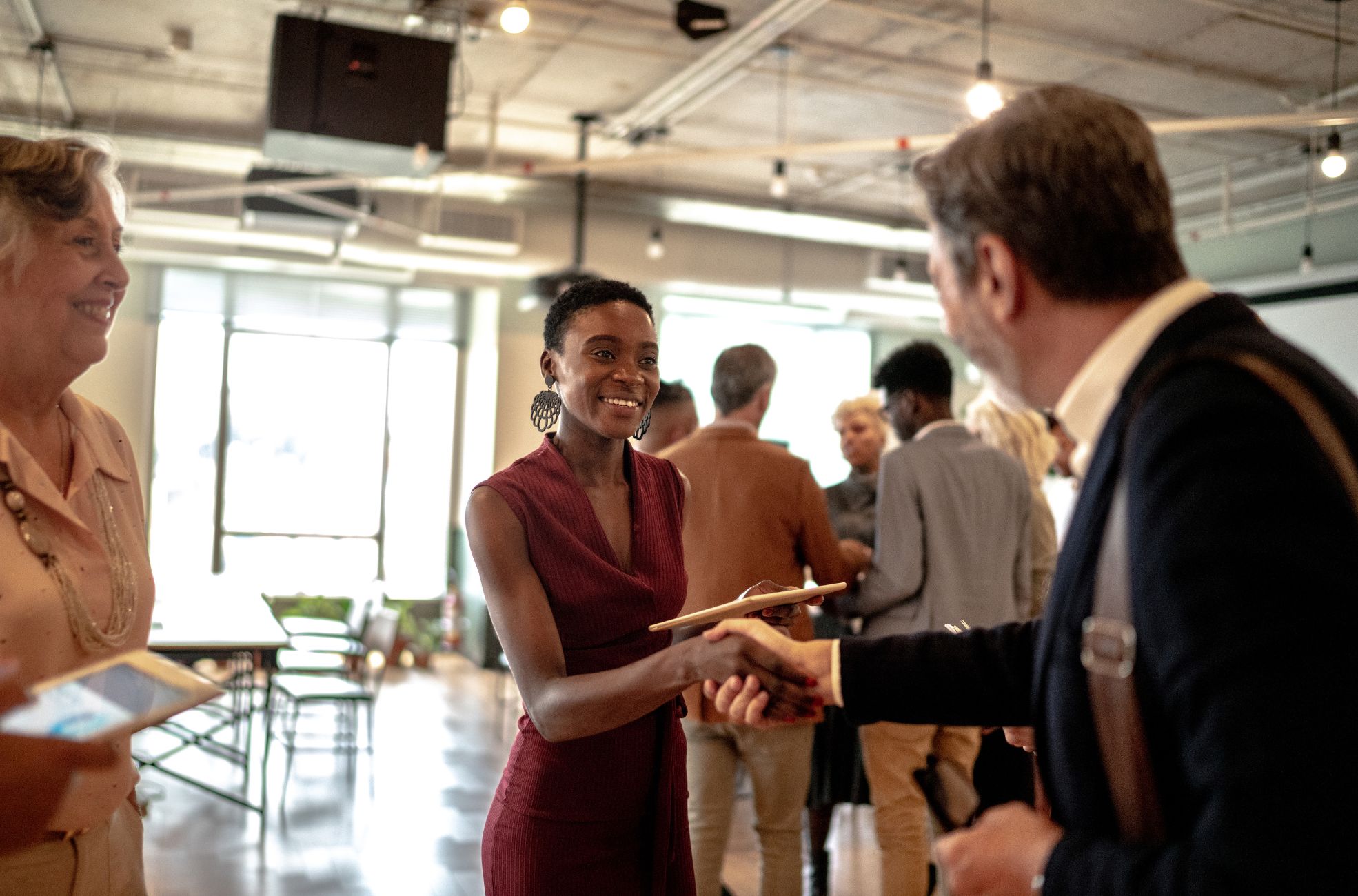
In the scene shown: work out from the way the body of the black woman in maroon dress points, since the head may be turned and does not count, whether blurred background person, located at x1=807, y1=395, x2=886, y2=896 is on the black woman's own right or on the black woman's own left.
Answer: on the black woman's own left

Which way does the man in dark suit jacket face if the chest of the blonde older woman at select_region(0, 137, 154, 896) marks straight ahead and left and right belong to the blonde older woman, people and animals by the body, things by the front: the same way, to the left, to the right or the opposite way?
the opposite way

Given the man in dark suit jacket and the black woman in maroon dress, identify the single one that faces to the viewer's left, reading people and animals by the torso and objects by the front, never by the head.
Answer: the man in dark suit jacket

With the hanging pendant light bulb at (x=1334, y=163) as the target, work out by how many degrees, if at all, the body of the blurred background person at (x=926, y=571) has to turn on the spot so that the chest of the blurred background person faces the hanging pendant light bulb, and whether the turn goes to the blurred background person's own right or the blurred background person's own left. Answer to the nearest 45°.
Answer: approximately 90° to the blurred background person's own right

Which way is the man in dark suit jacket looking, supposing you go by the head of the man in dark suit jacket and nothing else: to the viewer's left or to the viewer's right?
to the viewer's left

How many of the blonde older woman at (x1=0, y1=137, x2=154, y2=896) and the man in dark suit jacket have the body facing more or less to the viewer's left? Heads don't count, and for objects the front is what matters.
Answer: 1

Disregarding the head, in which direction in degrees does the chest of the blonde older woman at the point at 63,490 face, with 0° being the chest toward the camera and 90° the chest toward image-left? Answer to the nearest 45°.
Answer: approximately 315°
